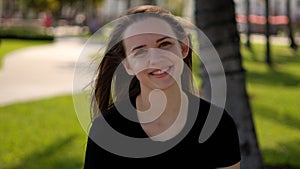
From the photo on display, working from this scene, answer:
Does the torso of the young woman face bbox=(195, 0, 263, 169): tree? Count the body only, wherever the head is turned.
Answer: no

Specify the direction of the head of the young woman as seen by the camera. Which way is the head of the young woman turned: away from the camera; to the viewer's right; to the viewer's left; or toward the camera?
toward the camera

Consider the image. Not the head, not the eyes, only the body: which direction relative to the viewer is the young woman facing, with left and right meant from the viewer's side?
facing the viewer
